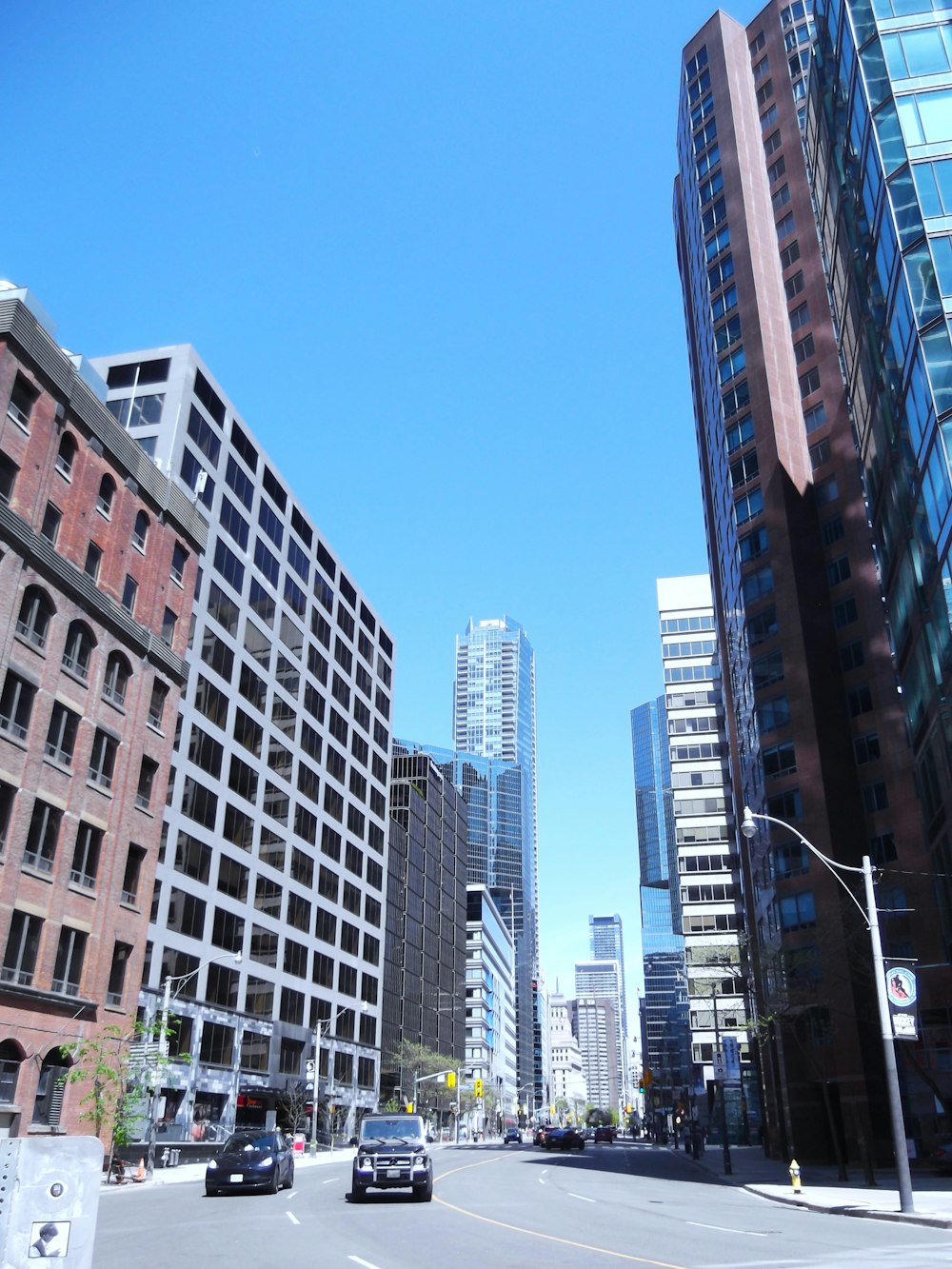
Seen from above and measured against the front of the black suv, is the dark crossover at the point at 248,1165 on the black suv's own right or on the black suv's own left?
on the black suv's own right

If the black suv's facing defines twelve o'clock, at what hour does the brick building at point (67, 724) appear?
The brick building is roughly at 4 o'clock from the black suv.

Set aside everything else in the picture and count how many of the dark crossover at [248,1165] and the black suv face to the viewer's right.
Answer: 0

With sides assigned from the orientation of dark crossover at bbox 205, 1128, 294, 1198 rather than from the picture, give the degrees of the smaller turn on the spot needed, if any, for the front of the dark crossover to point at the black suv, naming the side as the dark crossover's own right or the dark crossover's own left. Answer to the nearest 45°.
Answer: approximately 90° to the dark crossover's own left

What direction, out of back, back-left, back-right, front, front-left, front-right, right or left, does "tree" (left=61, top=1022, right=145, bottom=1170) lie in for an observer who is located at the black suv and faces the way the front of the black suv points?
back-right

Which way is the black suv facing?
toward the camera

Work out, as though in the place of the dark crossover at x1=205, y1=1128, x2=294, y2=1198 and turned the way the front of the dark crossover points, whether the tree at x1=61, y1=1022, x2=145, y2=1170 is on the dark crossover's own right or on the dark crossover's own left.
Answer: on the dark crossover's own right

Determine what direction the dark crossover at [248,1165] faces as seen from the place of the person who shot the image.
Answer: facing the viewer and to the left of the viewer
